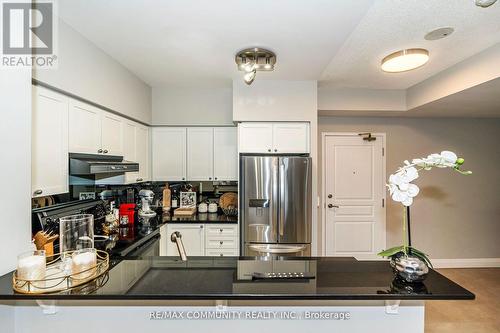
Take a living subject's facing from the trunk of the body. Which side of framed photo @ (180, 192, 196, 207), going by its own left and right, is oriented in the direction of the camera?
front

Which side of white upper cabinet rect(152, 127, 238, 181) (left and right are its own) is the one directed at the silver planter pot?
front

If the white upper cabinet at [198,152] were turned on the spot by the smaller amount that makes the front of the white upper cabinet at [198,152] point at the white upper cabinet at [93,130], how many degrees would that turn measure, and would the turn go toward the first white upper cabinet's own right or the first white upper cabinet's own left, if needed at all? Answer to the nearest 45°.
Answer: approximately 45° to the first white upper cabinet's own right

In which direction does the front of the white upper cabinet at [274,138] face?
toward the camera

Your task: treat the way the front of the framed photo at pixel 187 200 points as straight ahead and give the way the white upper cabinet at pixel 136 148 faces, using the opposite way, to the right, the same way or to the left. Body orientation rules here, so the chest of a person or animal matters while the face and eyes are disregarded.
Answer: to the left

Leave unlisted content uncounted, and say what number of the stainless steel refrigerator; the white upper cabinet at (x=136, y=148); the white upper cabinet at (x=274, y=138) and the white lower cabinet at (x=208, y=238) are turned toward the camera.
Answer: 3

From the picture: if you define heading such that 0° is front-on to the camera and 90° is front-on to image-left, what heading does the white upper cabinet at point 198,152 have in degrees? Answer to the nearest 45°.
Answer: approximately 0°

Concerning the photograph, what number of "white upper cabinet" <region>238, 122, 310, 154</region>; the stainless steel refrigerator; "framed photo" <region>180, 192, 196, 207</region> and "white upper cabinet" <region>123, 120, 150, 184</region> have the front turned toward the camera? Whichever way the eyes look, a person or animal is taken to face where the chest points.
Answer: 3

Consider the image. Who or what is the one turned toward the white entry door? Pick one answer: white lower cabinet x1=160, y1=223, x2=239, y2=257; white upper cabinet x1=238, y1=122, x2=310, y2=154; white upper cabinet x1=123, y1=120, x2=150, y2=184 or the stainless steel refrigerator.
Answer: white upper cabinet x1=123, y1=120, x2=150, y2=184

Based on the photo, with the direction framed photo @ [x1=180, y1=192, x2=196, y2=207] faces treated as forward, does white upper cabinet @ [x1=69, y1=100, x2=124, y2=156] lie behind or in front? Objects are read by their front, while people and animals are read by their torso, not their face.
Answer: in front

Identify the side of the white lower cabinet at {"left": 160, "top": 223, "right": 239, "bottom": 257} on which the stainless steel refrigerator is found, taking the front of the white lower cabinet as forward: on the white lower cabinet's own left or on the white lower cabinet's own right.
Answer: on the white lower cabinet's own left

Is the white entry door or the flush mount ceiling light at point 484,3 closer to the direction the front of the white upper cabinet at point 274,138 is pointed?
the flush mount ceiling light

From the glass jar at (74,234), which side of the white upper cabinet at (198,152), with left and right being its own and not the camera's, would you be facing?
front

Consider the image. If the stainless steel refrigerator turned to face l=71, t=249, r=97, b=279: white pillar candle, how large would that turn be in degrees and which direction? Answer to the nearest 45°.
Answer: approximately 45° to its right

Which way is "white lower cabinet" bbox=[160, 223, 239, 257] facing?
toward the camera
